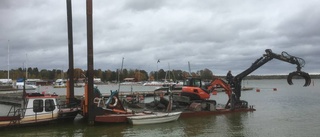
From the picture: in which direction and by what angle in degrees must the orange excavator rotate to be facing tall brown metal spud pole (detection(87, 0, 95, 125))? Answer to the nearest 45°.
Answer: approximately 135° to its right

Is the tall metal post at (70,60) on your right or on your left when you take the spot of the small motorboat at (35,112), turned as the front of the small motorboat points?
on your left

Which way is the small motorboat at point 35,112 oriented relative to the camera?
to the viewer's right

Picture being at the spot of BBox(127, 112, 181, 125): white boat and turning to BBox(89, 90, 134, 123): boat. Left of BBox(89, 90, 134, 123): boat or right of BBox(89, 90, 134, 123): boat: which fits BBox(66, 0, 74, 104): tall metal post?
right

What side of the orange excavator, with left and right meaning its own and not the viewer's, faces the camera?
right

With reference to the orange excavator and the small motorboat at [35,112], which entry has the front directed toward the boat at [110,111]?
the small motorboat

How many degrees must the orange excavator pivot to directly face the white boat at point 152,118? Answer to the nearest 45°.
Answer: approximately 135° to its right
